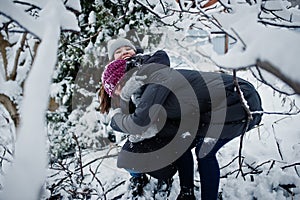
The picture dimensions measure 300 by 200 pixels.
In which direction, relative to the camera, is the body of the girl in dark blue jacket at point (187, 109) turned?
to the viewer's left
